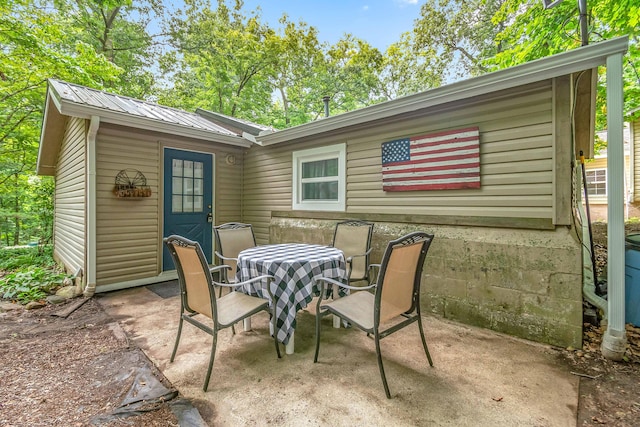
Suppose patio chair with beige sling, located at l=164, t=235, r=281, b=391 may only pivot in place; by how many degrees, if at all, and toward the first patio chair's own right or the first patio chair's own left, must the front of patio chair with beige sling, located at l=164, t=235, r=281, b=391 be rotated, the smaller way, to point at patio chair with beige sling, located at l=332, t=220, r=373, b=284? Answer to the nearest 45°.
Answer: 0° — it already faces it

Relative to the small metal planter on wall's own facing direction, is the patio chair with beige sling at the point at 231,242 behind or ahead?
ahead

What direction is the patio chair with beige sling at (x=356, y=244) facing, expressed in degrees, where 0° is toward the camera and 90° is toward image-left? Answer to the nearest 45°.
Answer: approximately 45°

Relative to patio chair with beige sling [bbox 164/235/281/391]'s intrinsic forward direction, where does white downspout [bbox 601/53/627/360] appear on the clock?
The white downspout is roughly at 2 o'clock from the patio chair with beige sling.

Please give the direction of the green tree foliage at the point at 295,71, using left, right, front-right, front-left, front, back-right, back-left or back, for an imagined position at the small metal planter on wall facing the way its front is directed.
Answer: back-left

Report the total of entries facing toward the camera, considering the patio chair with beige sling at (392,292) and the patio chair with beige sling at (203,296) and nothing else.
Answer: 0

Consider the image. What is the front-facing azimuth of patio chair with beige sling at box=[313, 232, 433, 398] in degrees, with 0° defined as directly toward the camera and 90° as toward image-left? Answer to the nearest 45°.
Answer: approximately 135°

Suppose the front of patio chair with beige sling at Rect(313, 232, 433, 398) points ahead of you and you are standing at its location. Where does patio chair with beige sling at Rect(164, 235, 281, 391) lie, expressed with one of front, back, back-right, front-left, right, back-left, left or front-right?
front-left

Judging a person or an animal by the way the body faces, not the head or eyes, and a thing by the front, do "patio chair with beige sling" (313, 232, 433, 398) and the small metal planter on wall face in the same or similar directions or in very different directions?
very different directions

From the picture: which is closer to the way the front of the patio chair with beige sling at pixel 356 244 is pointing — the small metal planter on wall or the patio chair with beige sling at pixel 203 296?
the patio chair with beige sling

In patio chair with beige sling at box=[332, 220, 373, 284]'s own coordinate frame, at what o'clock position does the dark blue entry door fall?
The dark blue entry door is roughly at 2 o'clock from the patio chair with beige sling.

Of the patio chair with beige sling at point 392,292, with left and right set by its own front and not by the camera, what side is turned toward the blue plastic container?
right

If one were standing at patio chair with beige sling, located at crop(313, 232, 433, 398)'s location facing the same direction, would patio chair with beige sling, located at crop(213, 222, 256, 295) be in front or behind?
in front
